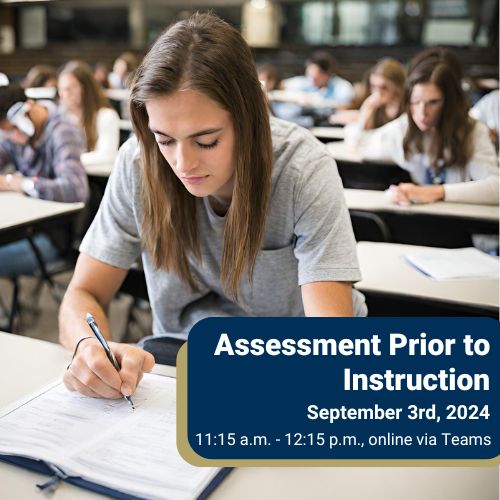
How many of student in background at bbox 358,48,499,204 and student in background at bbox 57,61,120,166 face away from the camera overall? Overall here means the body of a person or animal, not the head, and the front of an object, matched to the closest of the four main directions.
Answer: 0

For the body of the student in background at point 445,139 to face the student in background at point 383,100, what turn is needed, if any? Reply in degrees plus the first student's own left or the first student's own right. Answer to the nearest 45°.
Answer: approximately 135° to the first student's own right

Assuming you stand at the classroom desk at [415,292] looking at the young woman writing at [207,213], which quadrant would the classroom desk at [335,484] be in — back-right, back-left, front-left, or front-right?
front-left

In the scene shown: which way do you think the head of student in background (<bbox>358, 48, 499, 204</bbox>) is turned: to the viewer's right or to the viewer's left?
to the viewer's left

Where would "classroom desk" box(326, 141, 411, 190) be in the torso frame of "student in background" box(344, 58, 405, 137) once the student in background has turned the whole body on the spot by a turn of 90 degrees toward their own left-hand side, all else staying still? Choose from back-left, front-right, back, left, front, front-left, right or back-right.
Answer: front-right

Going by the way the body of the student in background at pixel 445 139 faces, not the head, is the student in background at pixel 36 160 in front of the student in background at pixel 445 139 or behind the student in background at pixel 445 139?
in front

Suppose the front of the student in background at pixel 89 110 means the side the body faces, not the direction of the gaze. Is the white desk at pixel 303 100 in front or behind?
behind

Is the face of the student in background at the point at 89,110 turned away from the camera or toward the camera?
toward the camera

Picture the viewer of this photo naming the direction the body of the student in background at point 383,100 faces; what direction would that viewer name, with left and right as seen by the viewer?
facing the viewer and to the left of the viewer

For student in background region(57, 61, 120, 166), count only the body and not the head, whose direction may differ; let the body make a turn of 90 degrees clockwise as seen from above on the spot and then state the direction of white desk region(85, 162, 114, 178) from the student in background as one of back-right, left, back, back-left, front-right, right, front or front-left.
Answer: back-left

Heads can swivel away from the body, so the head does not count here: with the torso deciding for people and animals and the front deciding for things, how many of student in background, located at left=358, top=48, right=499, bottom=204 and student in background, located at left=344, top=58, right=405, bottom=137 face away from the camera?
0

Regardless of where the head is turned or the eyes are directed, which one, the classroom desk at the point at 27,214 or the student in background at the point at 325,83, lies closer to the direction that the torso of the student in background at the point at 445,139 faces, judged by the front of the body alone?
the classroom desk
